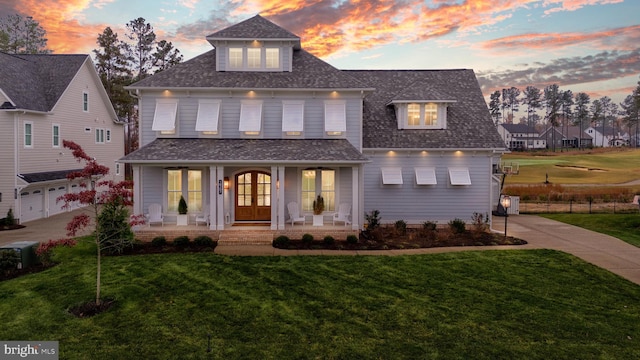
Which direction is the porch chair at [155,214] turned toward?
toward the camera

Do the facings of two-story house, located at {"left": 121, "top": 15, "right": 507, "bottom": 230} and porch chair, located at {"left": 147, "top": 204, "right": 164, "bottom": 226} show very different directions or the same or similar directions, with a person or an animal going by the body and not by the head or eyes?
same or similar directions

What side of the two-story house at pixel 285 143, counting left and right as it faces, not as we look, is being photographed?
front

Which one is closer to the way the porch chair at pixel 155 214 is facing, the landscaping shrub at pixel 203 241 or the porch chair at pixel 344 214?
the landscaping shrub

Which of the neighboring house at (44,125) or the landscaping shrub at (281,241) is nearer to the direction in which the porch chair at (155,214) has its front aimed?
the landscaping shrub

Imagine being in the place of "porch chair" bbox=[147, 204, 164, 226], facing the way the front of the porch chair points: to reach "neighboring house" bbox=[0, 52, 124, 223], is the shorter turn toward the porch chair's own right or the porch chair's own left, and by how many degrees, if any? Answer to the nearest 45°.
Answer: approximately 135° to the porch chair's own right

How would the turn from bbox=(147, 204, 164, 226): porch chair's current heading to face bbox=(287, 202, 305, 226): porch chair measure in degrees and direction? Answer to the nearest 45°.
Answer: approximately 90° to its left

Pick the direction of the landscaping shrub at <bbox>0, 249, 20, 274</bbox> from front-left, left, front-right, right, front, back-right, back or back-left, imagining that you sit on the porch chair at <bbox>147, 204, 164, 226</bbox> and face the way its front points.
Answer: front-right

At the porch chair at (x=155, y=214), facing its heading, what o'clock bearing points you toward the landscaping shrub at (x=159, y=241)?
The landscaping shrub is roughly at 12 o'clock from the porch chair.

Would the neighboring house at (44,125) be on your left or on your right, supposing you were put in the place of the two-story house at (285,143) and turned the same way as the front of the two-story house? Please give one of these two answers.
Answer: on your right
